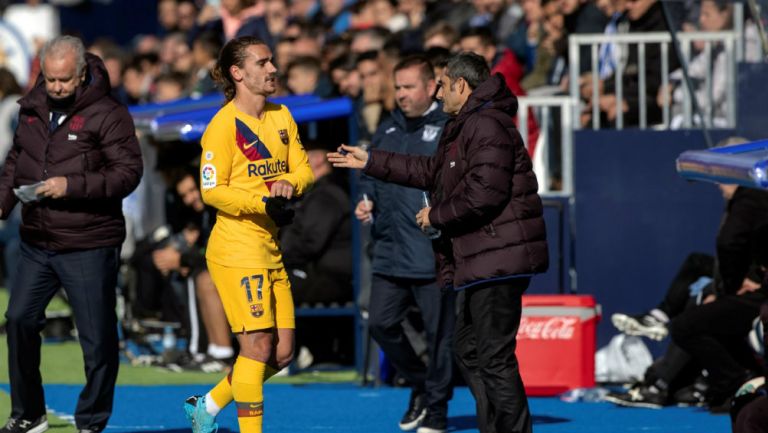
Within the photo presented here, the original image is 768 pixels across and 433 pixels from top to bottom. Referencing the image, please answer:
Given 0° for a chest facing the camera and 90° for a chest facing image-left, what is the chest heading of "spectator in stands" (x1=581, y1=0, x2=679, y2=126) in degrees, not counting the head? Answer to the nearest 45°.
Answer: approximately 45°

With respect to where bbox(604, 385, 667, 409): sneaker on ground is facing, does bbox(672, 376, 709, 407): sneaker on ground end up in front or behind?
behind

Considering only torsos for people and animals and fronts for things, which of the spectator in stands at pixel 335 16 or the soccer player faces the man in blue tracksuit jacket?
the spectator in stands

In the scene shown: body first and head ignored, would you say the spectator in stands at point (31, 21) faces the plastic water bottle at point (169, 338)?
yes

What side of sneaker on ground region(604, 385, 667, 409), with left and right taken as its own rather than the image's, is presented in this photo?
left

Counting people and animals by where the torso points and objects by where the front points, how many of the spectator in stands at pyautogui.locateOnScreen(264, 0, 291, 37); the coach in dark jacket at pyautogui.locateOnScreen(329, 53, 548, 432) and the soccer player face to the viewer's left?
1

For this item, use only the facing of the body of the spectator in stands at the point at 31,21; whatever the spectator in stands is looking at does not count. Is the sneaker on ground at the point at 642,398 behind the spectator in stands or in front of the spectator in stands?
in front

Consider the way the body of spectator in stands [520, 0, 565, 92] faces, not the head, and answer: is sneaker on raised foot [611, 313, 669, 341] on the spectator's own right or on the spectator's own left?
on the spectator's own left

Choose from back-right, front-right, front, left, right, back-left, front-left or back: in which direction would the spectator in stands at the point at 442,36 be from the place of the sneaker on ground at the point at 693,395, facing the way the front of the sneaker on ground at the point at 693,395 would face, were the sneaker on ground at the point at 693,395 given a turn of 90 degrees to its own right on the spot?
front-left

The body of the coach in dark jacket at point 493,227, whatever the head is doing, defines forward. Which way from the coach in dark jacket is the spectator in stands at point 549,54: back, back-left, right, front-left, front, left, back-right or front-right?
right

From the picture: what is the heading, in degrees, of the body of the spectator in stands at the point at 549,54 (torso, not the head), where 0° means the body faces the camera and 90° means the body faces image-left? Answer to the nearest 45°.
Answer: approximately 45°
